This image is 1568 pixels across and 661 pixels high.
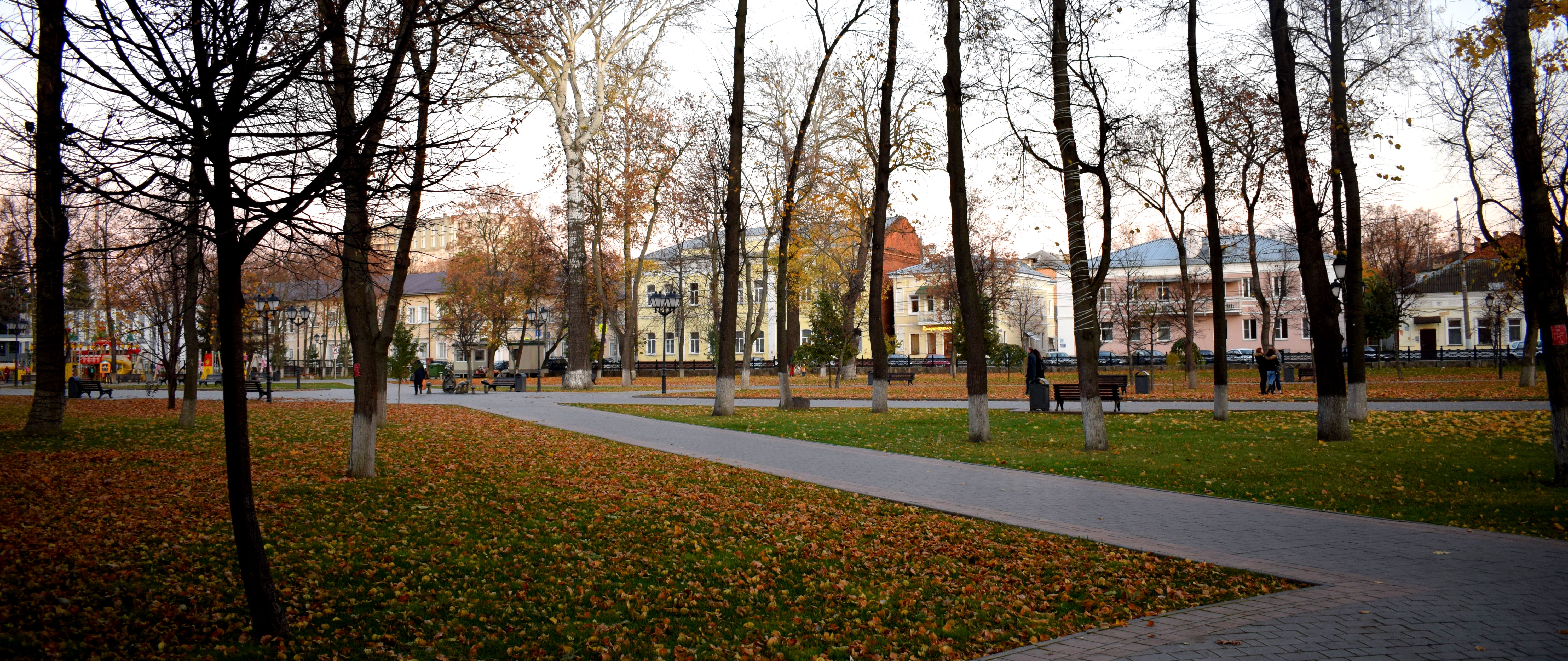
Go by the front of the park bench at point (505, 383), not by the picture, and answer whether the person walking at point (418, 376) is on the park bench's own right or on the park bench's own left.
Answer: on the park bench's own right

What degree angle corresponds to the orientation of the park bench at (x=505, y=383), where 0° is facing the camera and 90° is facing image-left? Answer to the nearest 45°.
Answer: approximately 0°

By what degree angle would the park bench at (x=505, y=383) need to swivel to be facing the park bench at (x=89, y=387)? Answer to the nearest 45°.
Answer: approximately 90° to its right

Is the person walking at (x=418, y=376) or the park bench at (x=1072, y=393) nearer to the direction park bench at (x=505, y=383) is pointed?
the park bench

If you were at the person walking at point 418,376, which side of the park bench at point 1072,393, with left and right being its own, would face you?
left

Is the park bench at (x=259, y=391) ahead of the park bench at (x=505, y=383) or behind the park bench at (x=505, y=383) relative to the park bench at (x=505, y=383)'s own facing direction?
ahead

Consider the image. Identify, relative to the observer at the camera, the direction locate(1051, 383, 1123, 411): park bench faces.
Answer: facing away from the viewer

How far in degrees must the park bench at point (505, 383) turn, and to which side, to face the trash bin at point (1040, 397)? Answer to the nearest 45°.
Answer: approximately 45° to its left

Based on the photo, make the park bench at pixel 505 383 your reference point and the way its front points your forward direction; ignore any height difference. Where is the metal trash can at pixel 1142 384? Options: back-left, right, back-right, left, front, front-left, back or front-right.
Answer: front-left

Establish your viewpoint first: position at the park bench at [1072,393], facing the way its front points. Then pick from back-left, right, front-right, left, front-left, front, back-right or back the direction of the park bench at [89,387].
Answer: left

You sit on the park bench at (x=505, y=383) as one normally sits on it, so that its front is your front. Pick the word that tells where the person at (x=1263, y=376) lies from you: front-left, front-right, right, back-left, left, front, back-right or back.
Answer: front-left
